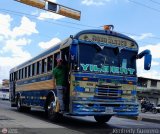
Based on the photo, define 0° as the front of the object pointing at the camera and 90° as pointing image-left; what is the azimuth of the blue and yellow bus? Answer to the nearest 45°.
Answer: approximately 315°
